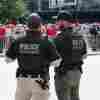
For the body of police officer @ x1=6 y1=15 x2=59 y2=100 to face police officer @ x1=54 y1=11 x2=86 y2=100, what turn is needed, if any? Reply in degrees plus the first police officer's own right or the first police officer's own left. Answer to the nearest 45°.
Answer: approximately 45° to the first police officer's own right

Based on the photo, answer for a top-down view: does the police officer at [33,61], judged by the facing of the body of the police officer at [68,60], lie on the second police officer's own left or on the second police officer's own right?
on the second police officer's own left

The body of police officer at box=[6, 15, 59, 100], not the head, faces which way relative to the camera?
away from the camera

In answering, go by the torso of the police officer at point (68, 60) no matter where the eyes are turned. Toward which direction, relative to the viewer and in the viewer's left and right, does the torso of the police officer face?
facing away from the viewer and to the left of the viewer
